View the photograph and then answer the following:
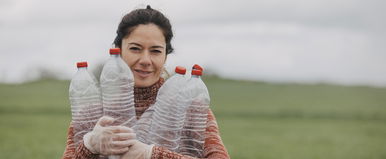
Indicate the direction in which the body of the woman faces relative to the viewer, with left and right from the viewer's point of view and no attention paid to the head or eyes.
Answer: facing the viewer

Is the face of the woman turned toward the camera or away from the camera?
toward the camera
